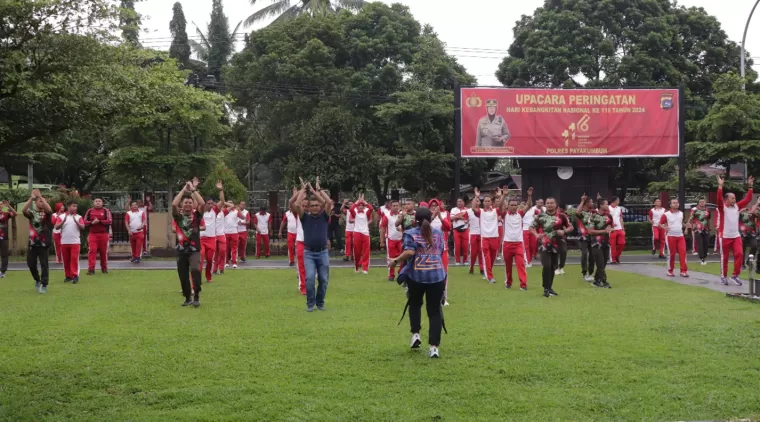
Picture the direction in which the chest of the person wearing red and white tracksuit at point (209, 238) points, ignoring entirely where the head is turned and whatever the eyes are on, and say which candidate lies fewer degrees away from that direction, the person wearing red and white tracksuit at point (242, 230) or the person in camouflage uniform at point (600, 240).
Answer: the person in camouflage uniform

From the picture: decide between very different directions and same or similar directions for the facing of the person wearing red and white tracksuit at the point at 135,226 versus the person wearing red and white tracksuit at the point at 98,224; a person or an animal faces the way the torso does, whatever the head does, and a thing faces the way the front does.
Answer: same or similar directions

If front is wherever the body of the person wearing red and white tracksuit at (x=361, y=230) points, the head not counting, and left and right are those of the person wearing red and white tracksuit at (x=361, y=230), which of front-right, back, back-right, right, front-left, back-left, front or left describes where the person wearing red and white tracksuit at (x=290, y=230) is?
back-right

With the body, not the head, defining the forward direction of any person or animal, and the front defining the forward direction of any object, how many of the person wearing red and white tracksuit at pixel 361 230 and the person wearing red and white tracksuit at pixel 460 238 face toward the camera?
2

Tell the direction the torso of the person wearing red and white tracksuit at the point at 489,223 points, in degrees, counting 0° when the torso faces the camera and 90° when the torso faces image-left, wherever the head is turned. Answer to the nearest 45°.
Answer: approximately 0°

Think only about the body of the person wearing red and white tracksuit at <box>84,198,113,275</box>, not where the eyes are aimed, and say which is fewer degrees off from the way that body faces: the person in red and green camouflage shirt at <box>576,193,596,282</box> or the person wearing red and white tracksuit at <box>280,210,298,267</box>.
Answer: the person in red and green camouflage shirt

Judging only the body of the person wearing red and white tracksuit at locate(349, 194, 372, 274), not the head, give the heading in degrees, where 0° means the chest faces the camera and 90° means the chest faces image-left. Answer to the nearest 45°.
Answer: approximately 0°

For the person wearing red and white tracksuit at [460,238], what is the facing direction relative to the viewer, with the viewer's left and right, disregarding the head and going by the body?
facing the viewer

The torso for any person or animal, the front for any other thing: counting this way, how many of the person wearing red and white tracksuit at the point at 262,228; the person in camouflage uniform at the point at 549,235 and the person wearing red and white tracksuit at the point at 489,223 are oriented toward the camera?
3

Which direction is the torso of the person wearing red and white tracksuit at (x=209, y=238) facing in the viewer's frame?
toward the camera

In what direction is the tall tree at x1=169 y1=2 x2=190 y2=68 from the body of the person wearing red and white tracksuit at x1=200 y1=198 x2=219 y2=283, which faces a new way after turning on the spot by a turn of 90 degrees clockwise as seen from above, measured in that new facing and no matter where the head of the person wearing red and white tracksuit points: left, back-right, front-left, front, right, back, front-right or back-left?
right

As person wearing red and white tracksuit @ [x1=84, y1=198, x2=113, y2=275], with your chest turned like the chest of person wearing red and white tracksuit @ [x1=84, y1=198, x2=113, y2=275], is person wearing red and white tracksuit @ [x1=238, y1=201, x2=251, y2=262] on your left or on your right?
on your left

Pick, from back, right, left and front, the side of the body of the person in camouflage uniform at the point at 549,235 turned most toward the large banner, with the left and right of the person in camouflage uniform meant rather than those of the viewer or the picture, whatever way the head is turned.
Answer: back

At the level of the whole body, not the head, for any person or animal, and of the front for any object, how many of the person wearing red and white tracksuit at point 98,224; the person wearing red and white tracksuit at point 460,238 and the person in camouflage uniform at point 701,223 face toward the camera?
3

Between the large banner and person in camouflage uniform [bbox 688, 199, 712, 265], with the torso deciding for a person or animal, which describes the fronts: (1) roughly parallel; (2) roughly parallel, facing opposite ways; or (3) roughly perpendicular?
roughly parallel

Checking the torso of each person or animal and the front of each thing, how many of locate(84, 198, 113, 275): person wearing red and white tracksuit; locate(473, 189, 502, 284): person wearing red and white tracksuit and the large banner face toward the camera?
3

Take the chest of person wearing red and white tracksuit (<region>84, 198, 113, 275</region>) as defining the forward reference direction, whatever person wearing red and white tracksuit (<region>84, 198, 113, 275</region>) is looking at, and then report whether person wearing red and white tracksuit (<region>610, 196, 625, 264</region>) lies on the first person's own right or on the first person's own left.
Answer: on the first person's own left

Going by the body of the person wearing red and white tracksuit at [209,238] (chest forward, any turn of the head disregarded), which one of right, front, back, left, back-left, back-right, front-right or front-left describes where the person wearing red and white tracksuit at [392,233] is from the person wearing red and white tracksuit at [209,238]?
left

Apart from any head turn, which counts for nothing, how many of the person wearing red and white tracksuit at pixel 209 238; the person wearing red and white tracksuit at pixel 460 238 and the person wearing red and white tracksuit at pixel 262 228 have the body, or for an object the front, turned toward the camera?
3

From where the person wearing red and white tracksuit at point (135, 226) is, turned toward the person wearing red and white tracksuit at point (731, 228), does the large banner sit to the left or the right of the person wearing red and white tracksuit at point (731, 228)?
left

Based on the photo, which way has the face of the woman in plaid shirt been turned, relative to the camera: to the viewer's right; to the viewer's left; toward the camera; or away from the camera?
away from the camera
